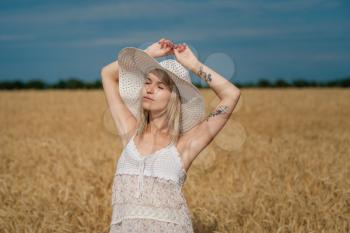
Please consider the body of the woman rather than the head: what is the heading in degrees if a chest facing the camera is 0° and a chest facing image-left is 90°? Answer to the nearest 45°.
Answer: approximately 45°
